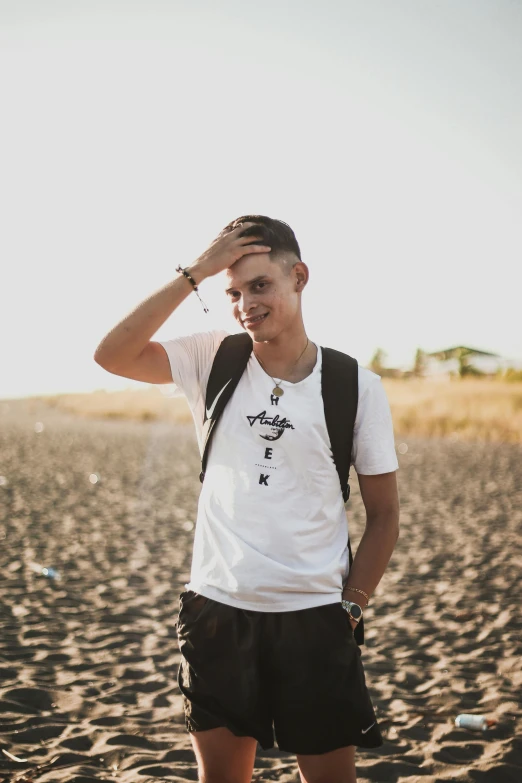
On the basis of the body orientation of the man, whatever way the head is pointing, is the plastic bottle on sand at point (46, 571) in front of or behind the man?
behind

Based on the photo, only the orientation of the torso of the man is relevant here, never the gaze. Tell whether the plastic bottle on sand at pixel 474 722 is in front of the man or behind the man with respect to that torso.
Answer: behind

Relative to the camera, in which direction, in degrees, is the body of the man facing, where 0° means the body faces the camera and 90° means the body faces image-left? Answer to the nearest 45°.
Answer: approximately 0°

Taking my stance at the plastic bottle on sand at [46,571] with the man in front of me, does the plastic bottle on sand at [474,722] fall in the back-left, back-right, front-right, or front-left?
front-left

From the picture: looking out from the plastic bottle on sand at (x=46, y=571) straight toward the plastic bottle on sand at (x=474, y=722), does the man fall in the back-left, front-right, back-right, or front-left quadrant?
front-right
